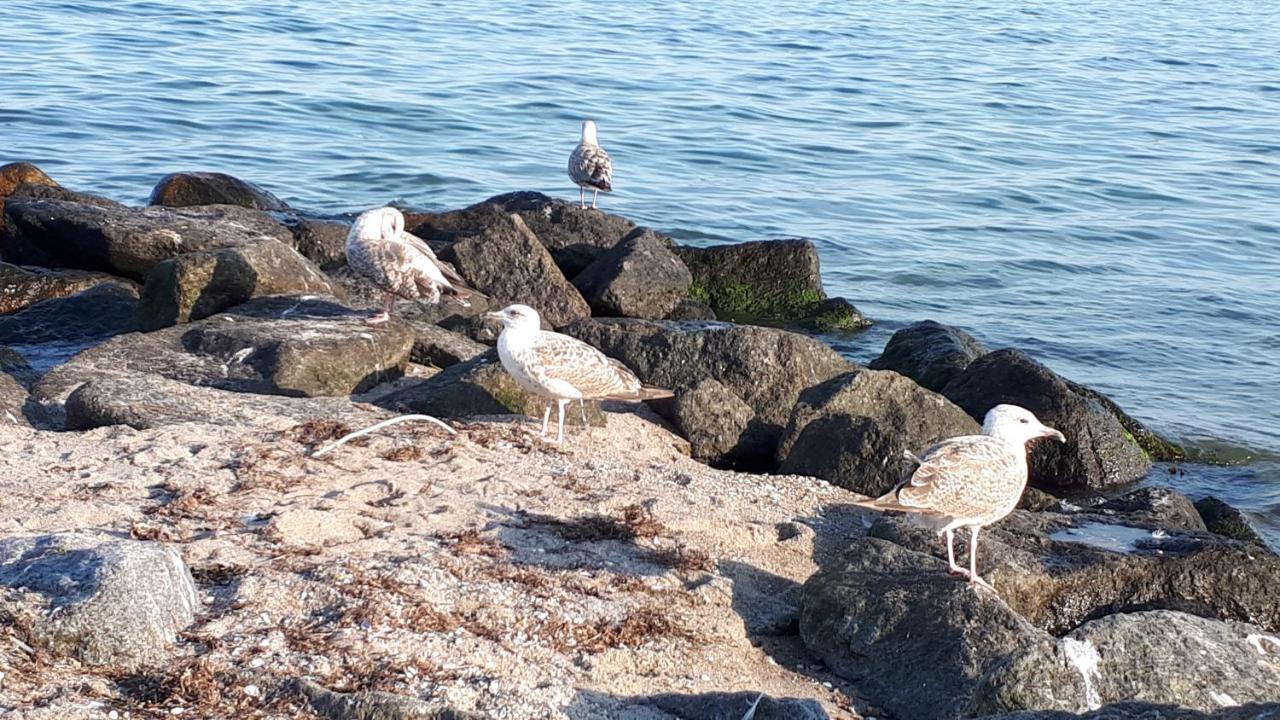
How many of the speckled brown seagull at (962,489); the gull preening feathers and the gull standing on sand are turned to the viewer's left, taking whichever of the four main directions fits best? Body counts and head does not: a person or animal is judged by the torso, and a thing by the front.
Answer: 2

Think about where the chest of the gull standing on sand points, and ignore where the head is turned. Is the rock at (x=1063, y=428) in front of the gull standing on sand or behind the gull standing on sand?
behind

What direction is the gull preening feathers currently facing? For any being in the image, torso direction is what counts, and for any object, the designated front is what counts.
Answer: to the viewer's left

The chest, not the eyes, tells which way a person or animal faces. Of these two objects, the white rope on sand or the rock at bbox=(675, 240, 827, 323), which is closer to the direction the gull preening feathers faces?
the white rope on sand

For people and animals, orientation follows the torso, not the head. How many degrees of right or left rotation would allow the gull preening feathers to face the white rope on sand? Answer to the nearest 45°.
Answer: approximately 90° to its left

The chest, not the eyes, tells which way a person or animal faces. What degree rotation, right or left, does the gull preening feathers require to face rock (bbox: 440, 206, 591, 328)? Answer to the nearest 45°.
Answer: approximately 135° to its right

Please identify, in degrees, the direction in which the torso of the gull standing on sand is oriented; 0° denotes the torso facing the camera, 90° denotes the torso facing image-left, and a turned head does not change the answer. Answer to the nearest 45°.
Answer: approximately 90°

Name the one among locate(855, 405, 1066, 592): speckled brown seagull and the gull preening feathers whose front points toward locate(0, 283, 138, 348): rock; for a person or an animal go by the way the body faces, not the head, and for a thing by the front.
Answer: the gull preening feathers

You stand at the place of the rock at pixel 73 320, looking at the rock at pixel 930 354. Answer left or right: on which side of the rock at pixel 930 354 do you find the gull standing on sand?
right

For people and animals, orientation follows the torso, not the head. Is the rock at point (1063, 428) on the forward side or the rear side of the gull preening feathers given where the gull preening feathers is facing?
on the rear side

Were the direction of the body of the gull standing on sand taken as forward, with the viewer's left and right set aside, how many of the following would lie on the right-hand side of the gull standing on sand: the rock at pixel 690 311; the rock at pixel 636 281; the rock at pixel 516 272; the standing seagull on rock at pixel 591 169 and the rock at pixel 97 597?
4

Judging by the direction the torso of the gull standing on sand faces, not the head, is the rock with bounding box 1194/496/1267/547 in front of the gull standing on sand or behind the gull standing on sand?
behind

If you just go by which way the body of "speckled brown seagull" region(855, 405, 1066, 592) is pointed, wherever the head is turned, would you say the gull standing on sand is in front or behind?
behind

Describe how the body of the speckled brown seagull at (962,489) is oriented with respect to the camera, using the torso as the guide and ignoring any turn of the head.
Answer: to the viewer's right

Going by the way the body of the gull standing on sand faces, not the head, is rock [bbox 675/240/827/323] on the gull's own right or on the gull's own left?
on the gull's own right

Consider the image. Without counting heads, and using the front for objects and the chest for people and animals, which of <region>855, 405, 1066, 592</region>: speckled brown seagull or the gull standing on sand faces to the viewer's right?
the speckled brown seagull

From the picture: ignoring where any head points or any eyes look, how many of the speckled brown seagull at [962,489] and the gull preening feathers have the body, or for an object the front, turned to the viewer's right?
1
